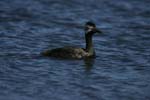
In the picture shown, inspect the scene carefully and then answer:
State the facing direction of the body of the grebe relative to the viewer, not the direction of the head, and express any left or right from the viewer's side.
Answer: facing to the right of the viewer
